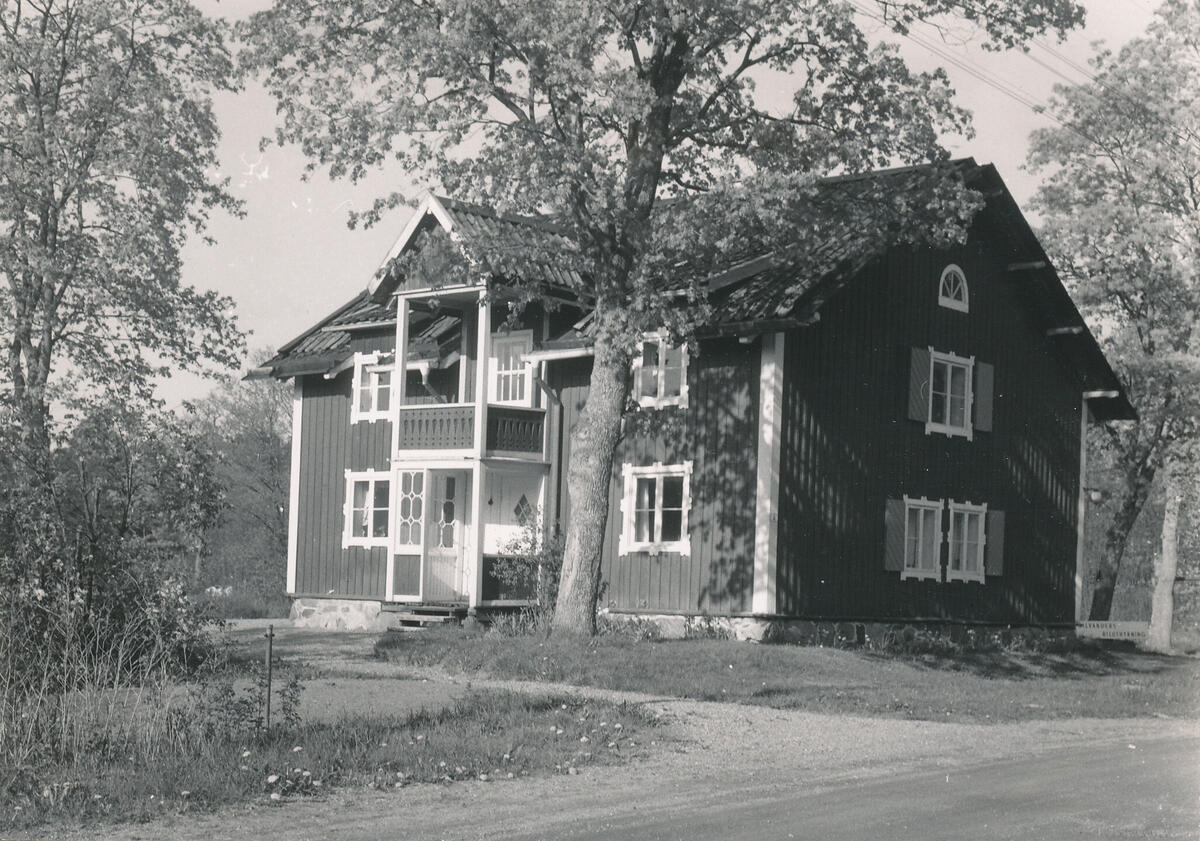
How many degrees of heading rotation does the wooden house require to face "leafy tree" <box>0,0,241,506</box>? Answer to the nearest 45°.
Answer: approximately 45° to its right

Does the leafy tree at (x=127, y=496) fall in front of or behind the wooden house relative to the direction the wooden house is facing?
in front

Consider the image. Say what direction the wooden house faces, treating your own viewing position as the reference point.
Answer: facing the viewer and to the left of the viewer

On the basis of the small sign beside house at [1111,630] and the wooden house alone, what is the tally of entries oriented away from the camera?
0

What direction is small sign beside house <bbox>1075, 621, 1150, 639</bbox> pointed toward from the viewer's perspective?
toward the camera

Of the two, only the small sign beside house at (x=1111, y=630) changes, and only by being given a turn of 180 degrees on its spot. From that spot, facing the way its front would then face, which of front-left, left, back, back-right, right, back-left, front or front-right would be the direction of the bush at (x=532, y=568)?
back-left

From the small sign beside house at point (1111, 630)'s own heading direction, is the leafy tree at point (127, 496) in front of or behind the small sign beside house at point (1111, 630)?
in front
